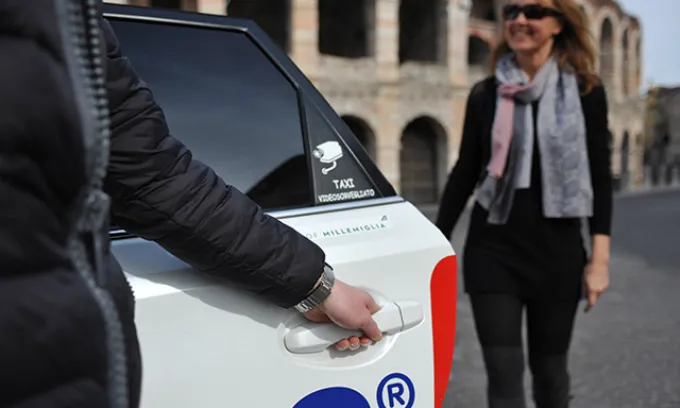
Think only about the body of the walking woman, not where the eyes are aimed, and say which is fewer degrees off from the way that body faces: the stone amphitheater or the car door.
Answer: the car door

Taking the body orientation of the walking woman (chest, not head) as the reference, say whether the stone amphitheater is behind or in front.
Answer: behind

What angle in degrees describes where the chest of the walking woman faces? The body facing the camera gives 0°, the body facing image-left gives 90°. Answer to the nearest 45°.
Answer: approximately 0°
